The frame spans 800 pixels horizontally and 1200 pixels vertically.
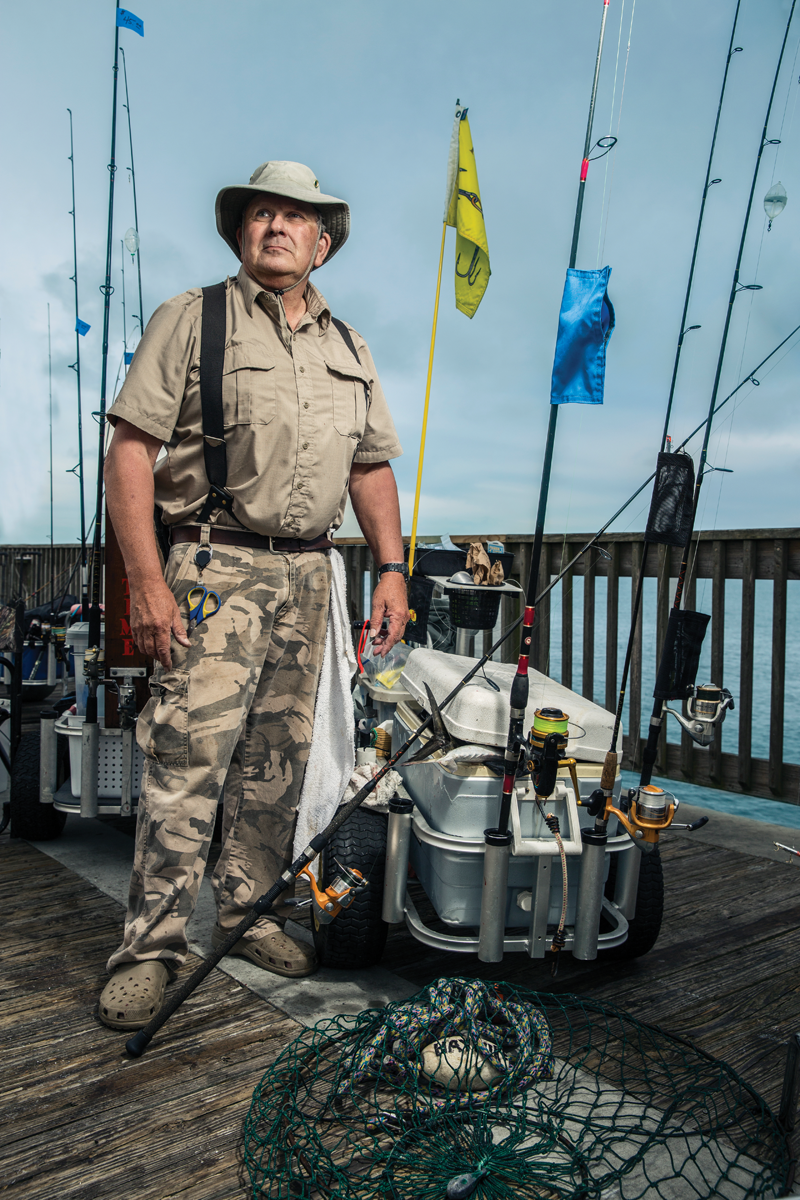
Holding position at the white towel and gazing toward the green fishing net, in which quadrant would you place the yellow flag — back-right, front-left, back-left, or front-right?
back-left

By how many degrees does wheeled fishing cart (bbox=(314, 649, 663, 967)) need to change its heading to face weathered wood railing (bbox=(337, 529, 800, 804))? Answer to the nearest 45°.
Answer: approximately 180°

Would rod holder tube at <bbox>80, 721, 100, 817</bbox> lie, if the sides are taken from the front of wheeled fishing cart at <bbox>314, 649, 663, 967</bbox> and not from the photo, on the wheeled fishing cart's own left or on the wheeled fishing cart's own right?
on the wheeled fishing cart's own right

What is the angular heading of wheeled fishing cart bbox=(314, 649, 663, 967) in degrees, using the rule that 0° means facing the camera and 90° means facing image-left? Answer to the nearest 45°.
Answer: approximately 0°

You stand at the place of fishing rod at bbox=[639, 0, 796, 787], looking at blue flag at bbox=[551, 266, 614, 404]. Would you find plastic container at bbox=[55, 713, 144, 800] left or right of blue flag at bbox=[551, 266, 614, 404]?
right
